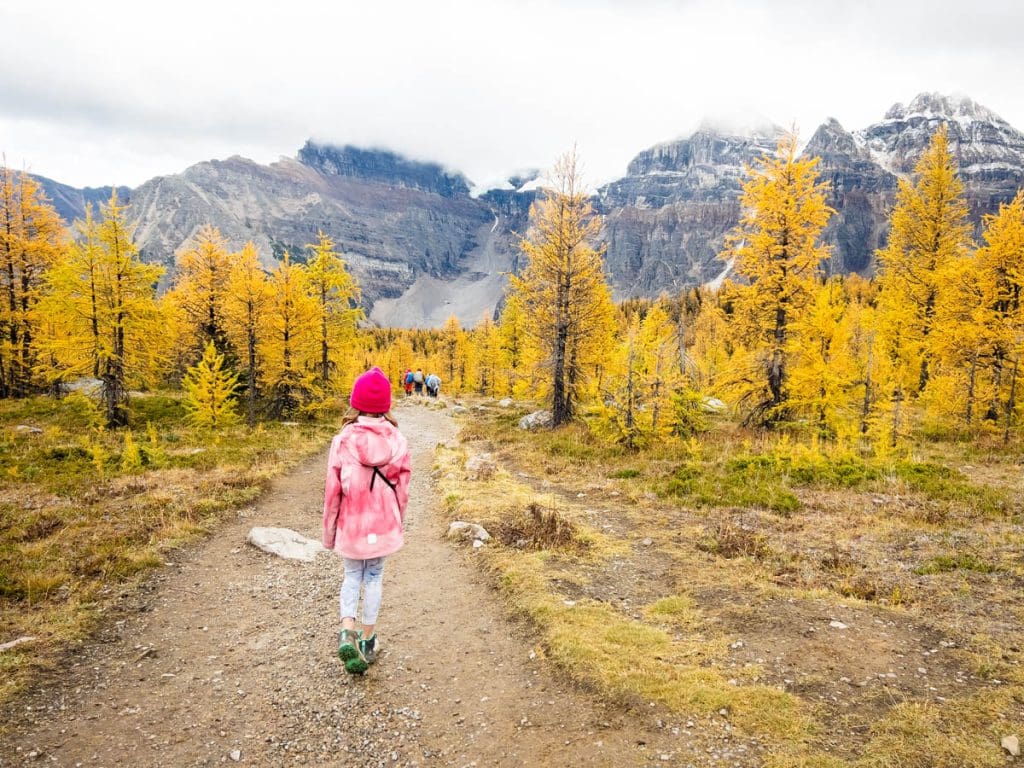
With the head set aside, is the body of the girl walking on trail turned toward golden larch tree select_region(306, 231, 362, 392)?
yes

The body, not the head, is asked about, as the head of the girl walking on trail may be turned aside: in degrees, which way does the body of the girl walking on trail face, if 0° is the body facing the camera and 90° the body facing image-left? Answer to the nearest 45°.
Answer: approximately 180°

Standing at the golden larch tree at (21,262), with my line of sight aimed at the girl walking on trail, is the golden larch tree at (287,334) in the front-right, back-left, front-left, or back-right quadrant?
front-left

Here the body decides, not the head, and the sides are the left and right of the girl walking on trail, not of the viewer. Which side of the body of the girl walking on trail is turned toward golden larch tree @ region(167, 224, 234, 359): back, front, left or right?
front

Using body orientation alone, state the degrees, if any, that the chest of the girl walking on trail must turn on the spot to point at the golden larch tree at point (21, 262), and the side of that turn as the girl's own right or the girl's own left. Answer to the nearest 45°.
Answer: approximately 45° to the girl's own left

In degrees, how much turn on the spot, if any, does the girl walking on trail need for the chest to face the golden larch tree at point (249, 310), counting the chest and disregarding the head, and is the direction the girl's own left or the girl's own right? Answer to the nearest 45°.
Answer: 0° — they already face it

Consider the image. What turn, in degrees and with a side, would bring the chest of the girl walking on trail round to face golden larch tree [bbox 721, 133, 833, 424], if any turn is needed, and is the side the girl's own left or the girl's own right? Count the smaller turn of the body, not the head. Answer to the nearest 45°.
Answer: approximately 45° to the girl's own right

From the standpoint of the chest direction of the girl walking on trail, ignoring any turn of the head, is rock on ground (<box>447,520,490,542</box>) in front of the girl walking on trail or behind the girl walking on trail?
in front

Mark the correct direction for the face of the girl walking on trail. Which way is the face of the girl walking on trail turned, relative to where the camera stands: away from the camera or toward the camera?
away from the camera
